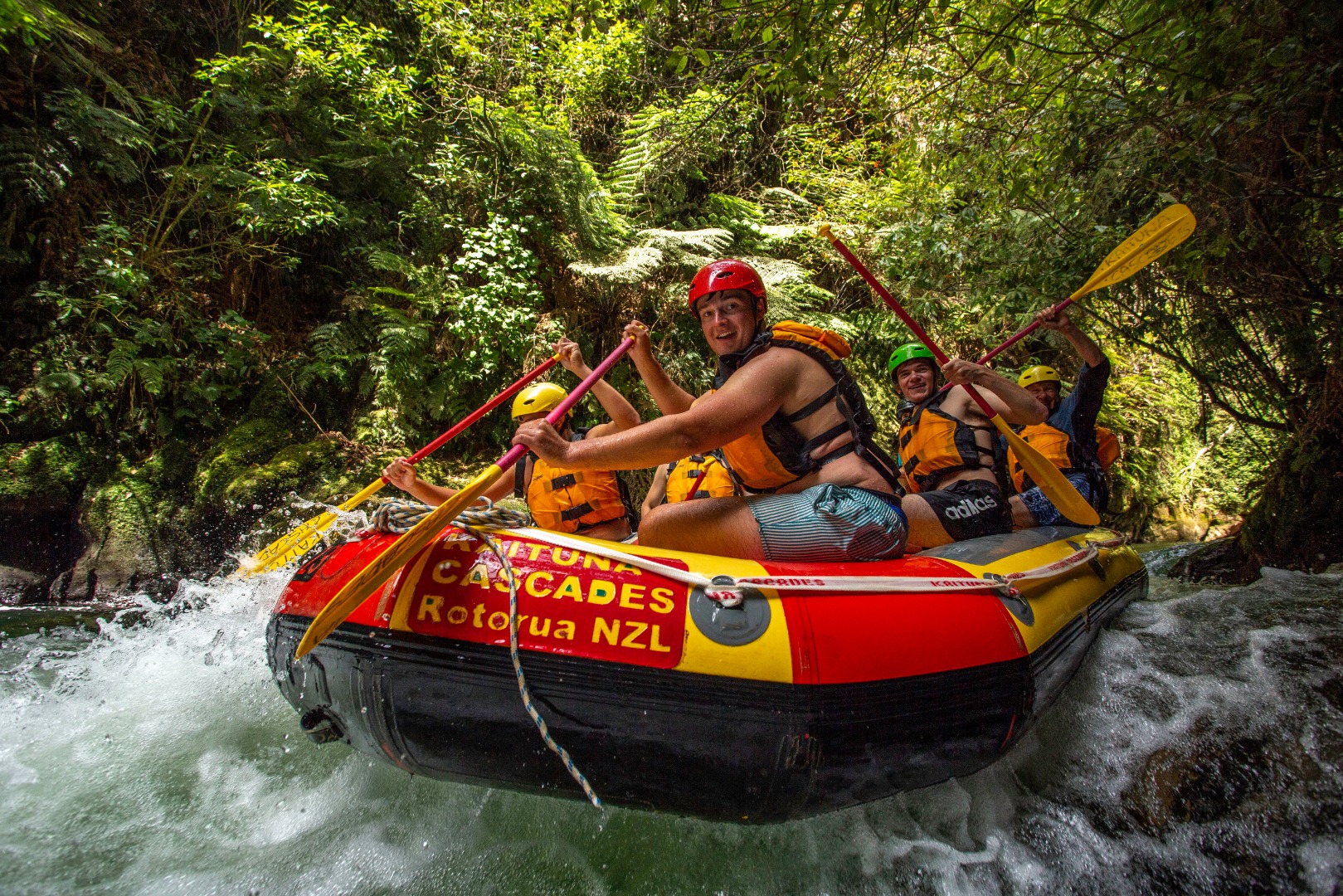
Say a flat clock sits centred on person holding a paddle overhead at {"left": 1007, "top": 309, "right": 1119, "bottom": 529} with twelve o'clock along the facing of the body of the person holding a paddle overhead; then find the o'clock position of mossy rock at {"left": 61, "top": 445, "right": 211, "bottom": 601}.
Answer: The mossy rock is roughly at 1 o'clock from the person holding a paddle overhead.

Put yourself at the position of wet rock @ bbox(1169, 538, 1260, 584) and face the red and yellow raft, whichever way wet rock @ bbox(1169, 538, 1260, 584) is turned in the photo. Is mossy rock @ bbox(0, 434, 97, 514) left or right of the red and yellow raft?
right

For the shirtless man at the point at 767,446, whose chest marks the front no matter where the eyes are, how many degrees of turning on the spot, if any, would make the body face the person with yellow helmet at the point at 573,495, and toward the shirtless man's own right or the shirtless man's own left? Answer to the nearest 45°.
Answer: approximately 45° to the shirtless man's own right

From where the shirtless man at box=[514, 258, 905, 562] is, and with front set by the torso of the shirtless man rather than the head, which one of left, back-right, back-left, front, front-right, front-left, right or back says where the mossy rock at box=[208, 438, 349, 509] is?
front-right

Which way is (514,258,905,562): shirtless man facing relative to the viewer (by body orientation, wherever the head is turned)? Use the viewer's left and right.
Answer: facing to the left of the viewer

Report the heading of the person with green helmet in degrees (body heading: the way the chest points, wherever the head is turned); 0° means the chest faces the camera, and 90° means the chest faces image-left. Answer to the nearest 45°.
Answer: approximately 45°

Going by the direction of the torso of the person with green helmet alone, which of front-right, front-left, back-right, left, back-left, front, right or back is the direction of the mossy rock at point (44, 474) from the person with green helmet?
front-right

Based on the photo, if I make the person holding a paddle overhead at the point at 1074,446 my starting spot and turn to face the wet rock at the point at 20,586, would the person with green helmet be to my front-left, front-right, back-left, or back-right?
front-left

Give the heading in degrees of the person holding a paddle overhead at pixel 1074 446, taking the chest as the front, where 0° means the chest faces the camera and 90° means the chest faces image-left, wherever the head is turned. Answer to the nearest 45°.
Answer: approximately 45°

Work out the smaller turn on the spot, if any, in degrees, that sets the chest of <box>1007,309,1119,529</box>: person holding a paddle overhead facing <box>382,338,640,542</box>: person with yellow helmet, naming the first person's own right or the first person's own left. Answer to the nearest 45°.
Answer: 0° — they already face them

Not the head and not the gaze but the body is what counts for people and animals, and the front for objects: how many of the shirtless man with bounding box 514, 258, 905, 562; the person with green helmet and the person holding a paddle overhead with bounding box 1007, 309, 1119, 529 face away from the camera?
0

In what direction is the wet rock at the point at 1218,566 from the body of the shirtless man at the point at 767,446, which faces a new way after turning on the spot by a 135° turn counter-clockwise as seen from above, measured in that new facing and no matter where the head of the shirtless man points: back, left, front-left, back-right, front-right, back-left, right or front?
left

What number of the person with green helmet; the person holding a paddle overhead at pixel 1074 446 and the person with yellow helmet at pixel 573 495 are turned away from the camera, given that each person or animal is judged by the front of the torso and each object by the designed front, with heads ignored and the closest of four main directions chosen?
0

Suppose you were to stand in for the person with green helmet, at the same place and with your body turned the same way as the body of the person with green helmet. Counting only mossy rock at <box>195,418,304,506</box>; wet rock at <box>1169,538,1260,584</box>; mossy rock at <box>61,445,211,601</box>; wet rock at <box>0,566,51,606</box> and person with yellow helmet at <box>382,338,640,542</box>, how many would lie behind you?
1
